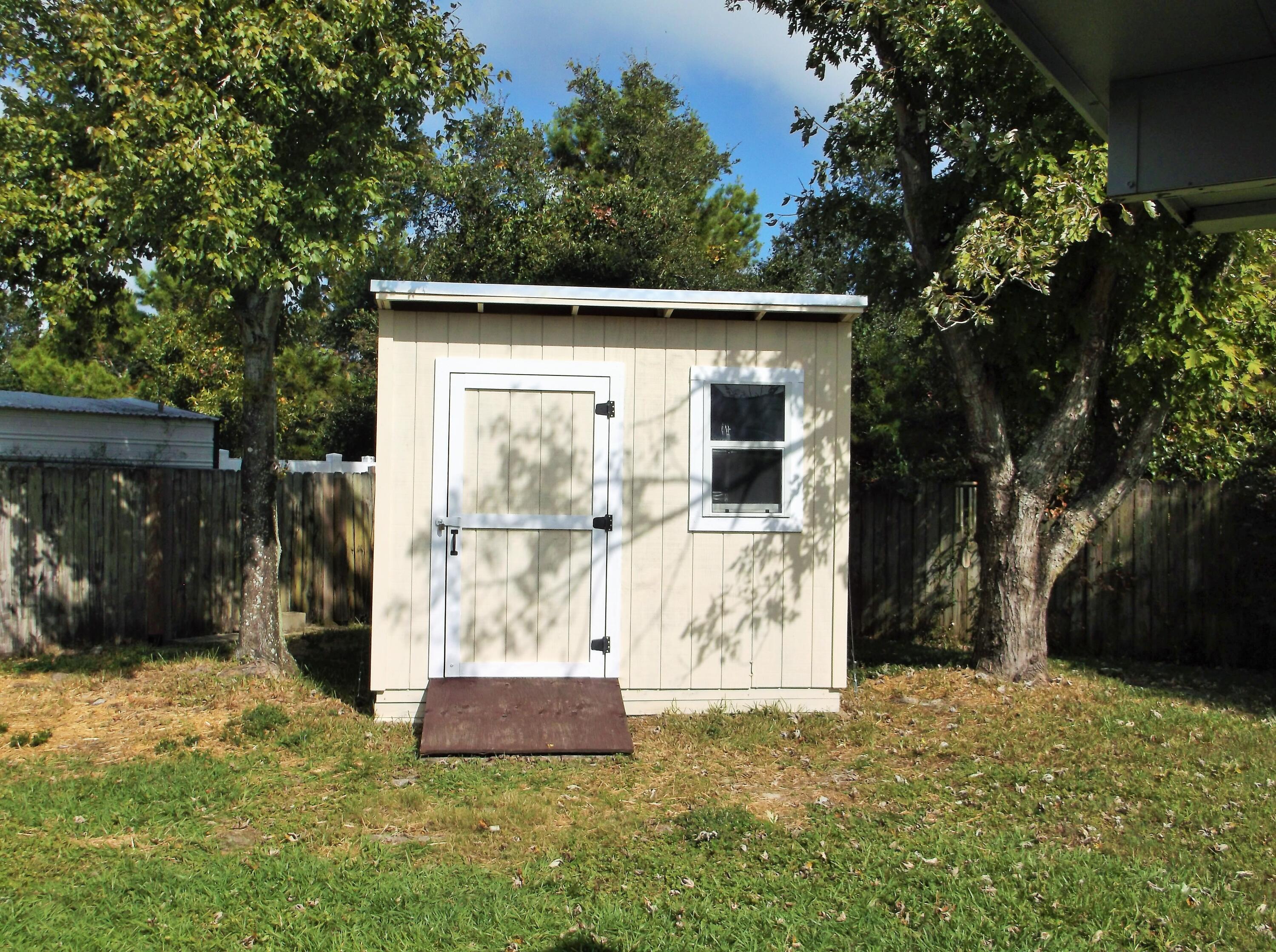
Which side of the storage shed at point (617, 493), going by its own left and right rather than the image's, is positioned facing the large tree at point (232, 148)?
right

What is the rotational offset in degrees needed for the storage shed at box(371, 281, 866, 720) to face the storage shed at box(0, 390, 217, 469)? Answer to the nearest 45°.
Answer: approximately 135° to its right

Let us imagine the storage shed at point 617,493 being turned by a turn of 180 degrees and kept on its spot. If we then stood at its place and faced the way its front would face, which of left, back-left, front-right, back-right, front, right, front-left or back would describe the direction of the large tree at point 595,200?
front

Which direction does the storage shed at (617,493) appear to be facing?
toward the camera

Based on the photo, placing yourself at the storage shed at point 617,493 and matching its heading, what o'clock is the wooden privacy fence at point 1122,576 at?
The wooden privacy fence is roughly at 8 o'clock from the storage shed.

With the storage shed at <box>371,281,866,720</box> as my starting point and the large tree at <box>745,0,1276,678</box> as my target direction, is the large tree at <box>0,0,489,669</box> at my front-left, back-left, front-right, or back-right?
back-left

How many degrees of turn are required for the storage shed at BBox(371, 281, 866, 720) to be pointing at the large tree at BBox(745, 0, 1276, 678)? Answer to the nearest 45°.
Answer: approximately 90° to its left

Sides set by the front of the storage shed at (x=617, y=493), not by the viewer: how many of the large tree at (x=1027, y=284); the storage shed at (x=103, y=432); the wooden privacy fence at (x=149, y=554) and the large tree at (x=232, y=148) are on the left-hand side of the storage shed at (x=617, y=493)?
1

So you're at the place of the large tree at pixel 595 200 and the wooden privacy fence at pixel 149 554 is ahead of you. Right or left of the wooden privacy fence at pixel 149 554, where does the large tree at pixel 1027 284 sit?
left

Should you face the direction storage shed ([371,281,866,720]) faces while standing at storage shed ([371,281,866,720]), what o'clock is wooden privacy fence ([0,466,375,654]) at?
The wooden privacy fence is roughly at 4 o'clock from the storage shed.
